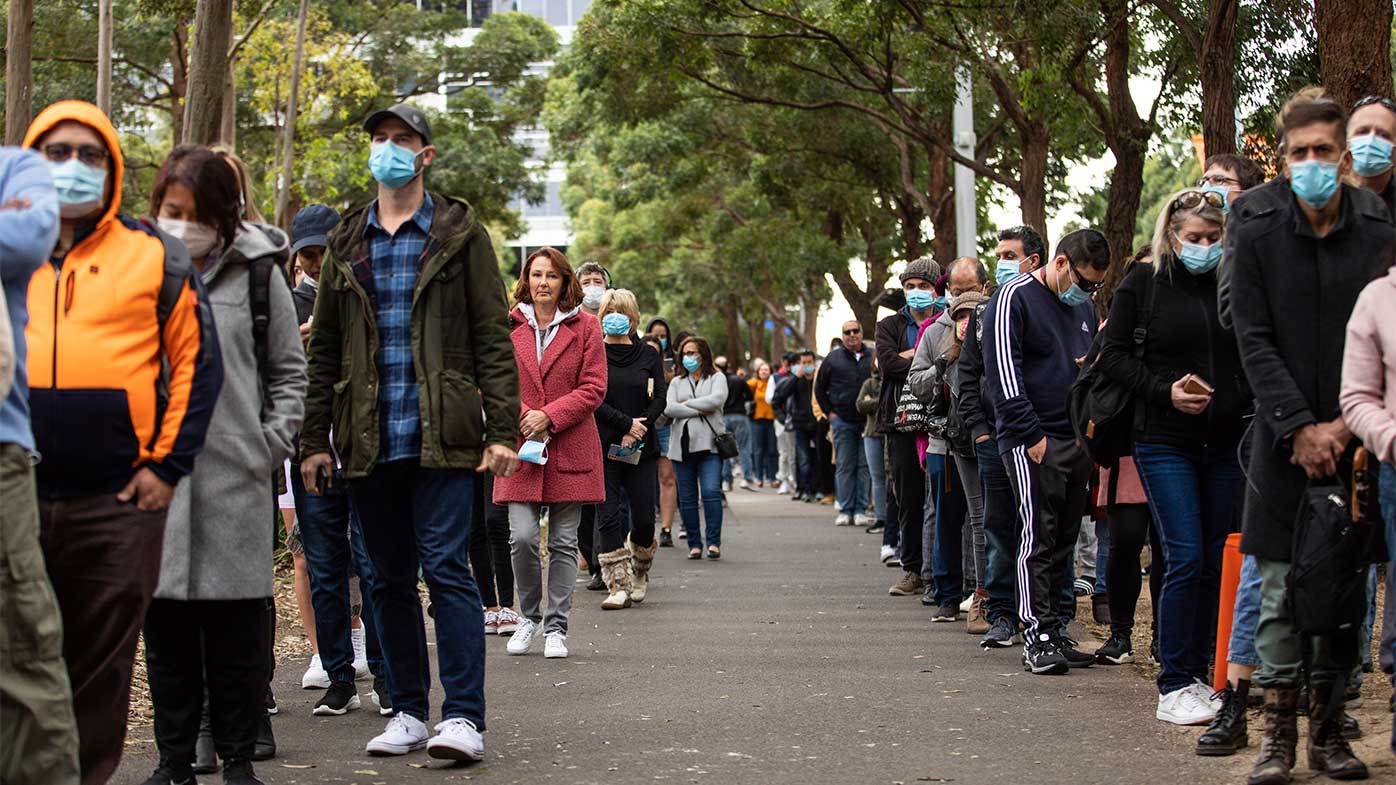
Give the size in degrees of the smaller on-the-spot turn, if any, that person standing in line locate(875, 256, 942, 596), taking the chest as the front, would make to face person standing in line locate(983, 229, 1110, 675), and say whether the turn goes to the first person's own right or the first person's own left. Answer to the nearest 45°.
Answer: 0° — they already face them

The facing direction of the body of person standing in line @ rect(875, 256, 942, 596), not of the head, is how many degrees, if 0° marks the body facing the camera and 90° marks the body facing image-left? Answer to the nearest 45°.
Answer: approximately 0°

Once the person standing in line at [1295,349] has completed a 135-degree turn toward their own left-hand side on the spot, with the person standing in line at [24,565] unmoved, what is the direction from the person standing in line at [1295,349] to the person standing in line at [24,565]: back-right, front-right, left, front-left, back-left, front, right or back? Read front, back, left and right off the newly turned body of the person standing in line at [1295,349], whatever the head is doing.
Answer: back

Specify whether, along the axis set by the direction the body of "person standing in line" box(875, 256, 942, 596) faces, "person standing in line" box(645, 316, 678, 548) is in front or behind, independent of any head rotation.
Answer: behind

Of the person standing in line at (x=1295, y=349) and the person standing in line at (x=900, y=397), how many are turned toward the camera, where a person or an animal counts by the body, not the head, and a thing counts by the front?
2

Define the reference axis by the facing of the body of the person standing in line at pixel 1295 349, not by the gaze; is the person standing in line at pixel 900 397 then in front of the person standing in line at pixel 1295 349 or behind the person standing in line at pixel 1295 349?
behind

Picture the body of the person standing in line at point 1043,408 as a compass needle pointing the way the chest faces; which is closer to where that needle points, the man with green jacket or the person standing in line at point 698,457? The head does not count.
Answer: the man with green jacket

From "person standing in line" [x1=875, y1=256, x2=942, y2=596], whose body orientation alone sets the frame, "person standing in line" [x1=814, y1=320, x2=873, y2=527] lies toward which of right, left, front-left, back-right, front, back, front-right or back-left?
back
